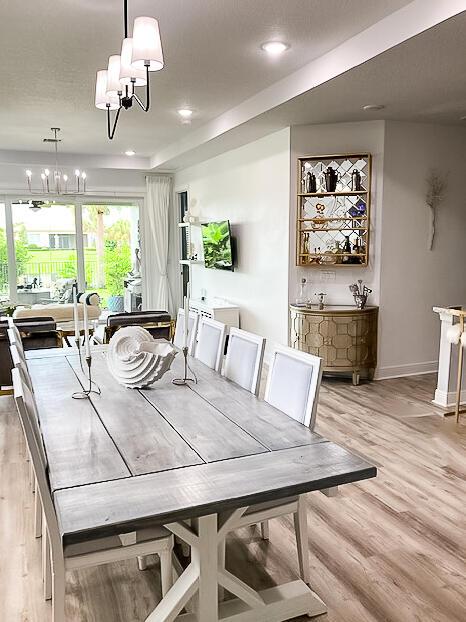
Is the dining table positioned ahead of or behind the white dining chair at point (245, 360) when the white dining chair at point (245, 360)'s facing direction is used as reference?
ahead

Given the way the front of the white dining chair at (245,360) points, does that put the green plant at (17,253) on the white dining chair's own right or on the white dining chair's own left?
on the white dining chair's own right

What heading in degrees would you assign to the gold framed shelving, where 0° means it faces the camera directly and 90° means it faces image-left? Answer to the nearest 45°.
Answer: approximately 0°

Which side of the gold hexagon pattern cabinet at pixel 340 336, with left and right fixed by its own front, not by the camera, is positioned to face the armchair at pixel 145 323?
right

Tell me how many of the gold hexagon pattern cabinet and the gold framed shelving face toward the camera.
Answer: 2

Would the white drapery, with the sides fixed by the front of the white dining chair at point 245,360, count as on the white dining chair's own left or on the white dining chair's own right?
on the white dining chair's own right

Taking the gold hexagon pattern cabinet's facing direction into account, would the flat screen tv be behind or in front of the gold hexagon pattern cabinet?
behind
